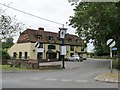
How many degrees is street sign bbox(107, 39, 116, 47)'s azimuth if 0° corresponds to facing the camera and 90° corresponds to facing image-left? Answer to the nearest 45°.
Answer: approximately 0°
